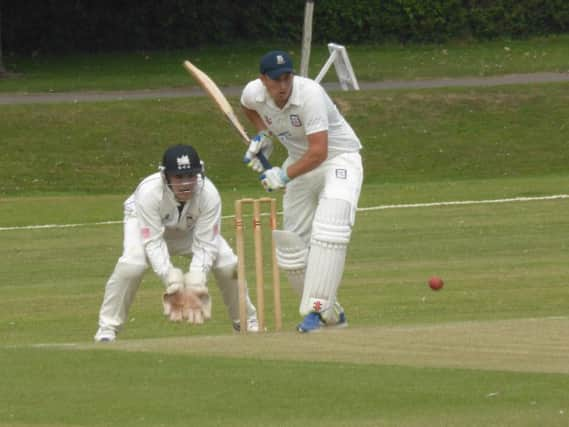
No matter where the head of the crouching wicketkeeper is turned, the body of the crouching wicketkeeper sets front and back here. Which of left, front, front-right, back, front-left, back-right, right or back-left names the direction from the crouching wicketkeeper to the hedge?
back

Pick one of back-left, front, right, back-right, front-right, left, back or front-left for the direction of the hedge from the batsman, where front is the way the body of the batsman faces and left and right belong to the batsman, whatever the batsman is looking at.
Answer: back-right

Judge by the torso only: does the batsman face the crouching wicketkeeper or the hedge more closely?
the crouching wicketkeeper

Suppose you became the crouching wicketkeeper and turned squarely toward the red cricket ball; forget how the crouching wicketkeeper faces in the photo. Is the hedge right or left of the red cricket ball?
left

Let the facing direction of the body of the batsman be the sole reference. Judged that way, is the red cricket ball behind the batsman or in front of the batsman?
behind

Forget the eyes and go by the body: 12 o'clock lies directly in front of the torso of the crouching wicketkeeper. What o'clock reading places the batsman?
The batsman is roughly at 9 o'clock from the crouching wicketkeeper.

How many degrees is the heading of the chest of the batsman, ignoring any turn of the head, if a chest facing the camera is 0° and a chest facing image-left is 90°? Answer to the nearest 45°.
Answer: approximately 45°
